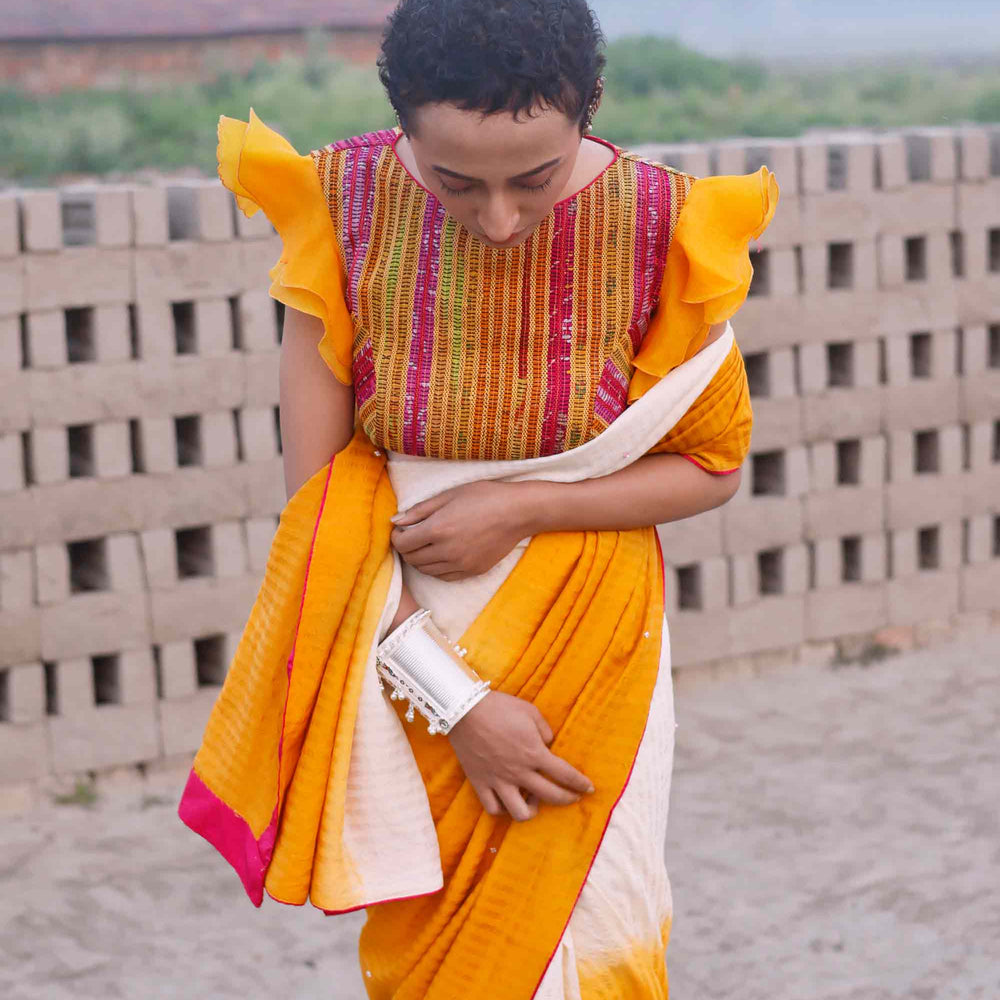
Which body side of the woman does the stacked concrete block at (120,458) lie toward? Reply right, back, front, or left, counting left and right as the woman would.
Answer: back

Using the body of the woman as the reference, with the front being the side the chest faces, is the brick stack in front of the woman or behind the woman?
behind

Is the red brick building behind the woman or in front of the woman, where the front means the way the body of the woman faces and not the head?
behind

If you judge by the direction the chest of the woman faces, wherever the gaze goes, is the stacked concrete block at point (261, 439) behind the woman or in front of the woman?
behind

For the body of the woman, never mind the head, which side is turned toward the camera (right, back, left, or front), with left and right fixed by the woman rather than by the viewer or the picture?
front

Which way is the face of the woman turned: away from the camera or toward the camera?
toward the camera

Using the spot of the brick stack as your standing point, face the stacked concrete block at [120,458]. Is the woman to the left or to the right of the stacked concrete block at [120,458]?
left
